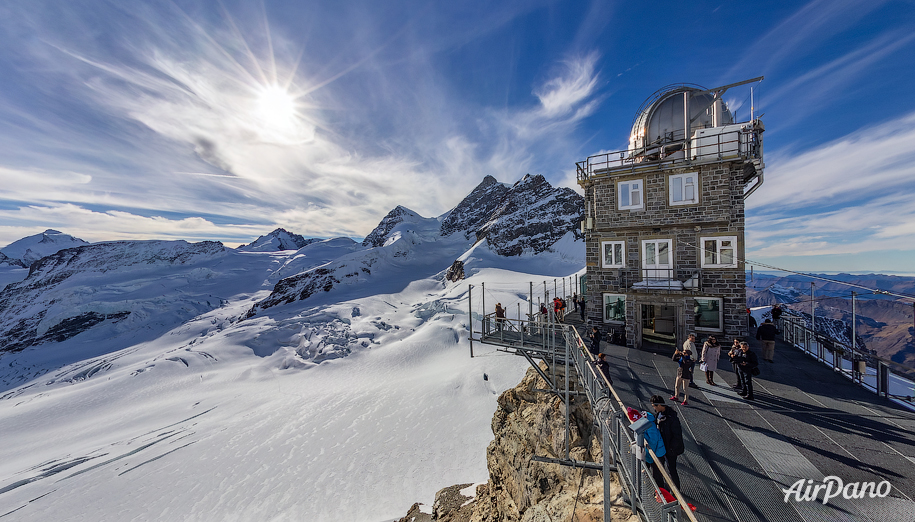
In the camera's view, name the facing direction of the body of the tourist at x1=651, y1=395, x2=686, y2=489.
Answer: to the viewer's left

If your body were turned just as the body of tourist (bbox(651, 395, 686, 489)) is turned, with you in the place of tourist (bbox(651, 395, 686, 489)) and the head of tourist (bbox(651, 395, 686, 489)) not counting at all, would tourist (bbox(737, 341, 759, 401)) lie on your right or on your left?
on your right

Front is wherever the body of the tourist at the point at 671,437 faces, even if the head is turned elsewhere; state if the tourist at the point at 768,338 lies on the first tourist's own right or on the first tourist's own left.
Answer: on the first tourist's own right

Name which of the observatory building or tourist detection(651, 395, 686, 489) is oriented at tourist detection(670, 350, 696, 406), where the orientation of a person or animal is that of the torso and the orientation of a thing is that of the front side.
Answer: the observatory building

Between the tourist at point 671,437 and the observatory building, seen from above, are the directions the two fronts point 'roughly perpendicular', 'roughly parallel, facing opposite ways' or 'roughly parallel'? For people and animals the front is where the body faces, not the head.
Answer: roughly perpendicular
